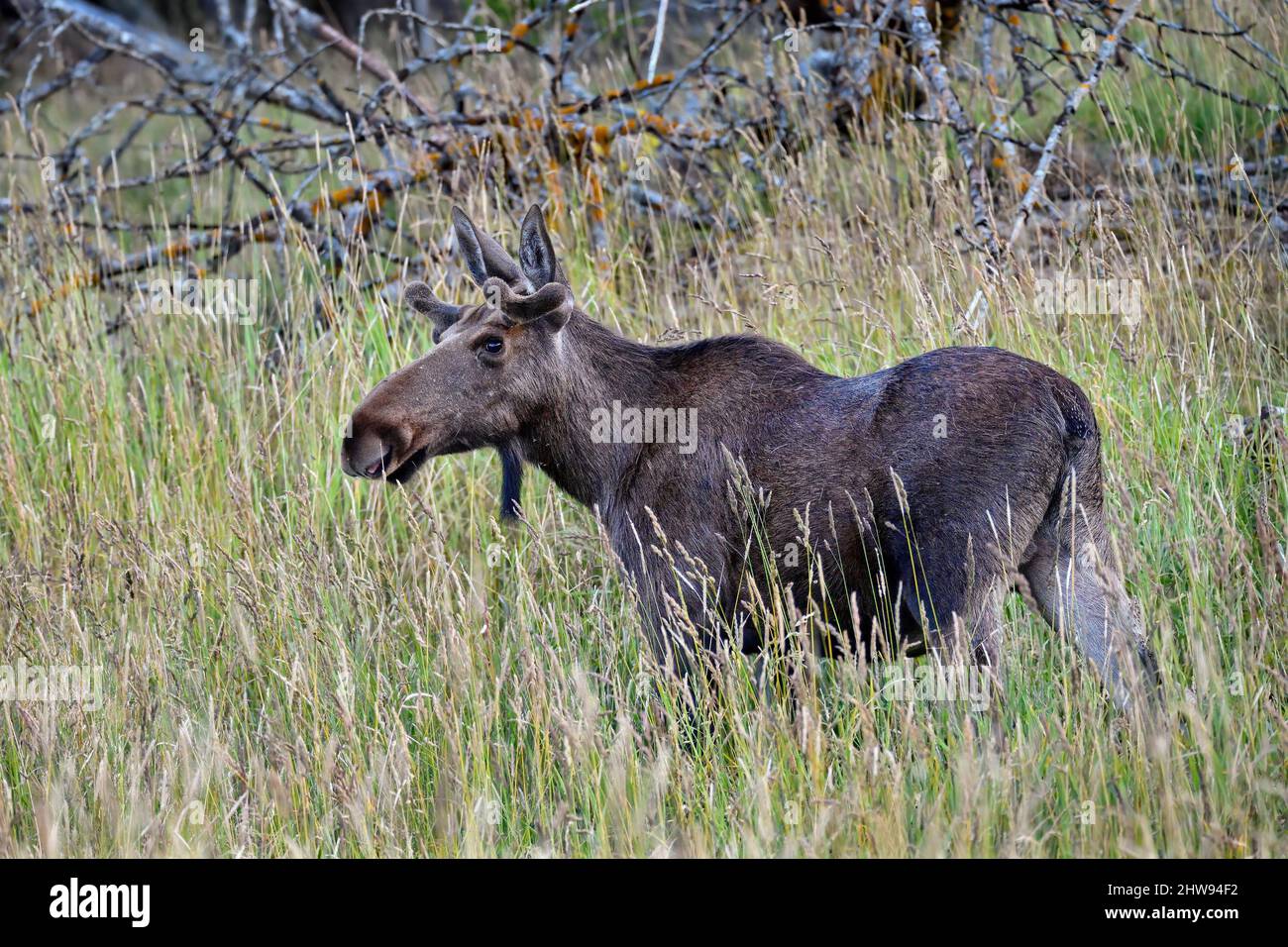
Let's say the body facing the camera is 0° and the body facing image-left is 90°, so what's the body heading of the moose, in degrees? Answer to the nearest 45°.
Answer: approximately 90°
